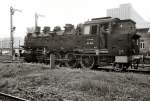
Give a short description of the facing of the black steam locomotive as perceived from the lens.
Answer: facing away from the viewer and to the left of the viewer
